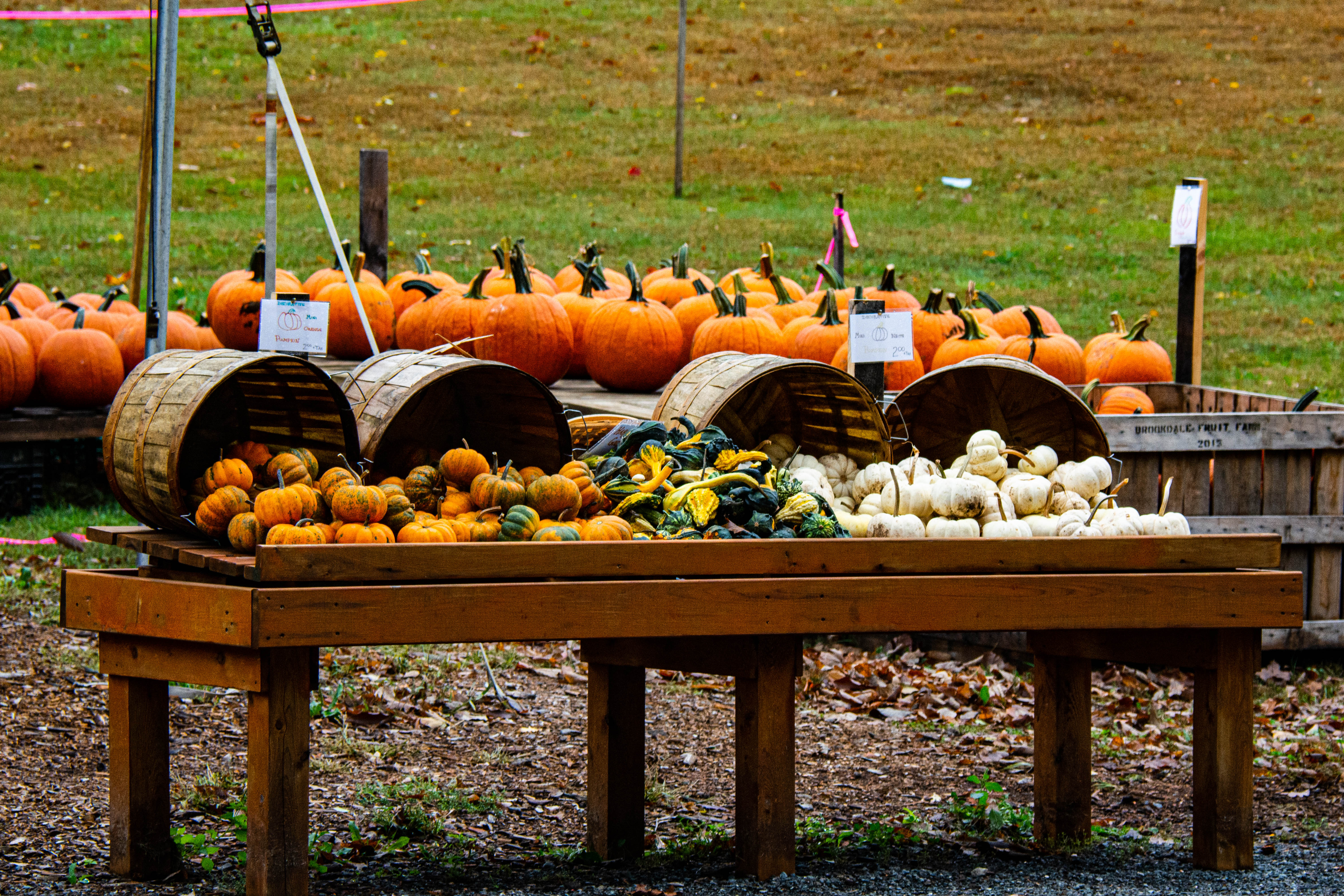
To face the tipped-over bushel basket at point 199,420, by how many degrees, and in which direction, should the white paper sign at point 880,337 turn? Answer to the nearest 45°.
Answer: approximately 45° to its right

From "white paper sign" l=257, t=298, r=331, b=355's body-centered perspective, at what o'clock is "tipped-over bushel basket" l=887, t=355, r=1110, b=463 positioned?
The tipped-over bushel basket is roughly at 10 o'clock from the white paper sign.

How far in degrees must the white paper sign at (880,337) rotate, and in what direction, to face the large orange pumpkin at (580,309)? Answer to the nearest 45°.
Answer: approximately 135° to its right

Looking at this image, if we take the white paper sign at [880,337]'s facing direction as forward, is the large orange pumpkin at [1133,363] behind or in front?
behind

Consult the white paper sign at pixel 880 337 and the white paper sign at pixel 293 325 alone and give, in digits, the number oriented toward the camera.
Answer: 2

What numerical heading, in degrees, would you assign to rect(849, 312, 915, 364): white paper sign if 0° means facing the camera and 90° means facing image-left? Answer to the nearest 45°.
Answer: approximately 0°

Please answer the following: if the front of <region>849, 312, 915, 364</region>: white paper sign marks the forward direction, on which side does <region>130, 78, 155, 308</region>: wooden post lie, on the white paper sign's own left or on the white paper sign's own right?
on the white paper sign's own right

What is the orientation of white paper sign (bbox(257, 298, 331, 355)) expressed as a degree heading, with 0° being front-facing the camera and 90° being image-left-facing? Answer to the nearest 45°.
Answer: approximately 0°

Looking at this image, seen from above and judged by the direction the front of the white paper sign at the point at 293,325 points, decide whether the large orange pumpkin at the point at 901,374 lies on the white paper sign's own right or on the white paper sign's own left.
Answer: on the white paper sign's own left
